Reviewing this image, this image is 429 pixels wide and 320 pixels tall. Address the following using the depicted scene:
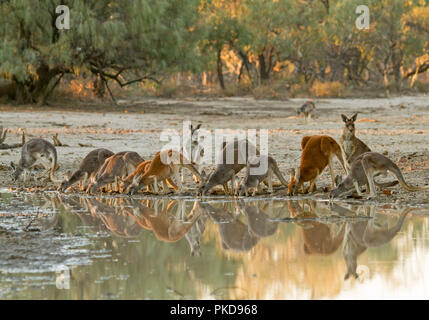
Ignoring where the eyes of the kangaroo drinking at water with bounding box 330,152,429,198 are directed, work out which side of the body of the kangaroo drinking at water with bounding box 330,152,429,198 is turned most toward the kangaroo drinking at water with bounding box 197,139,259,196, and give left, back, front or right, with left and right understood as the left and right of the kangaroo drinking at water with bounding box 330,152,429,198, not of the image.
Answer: front

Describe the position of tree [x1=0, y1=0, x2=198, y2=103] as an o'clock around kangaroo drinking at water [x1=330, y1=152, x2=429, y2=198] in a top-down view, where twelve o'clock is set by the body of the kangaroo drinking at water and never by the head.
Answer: The tree is roughly at 2 o'clock from the kangaroo drinking at water.

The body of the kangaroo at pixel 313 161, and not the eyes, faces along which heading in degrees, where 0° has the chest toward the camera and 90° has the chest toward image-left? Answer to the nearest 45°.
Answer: approximately 45°

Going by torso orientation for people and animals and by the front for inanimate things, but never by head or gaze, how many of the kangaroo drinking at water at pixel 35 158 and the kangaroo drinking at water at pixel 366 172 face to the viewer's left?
2

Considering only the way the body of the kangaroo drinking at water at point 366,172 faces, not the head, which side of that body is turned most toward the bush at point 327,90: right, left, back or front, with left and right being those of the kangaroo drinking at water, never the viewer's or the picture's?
right

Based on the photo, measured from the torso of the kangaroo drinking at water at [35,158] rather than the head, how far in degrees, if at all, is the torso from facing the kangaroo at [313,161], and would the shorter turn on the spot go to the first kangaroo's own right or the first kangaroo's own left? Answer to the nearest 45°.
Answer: approximately 135° to the first kangaroo's own left

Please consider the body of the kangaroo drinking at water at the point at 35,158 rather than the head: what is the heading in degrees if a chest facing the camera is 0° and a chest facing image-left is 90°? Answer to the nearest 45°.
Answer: approximately 90°

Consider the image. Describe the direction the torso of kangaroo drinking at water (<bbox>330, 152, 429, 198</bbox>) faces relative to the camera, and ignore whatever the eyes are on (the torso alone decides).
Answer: to the viewer's left

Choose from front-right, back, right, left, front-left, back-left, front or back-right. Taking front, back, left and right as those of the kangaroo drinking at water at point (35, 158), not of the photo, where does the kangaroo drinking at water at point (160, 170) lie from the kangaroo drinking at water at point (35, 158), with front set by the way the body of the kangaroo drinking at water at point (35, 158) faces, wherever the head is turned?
back-left
